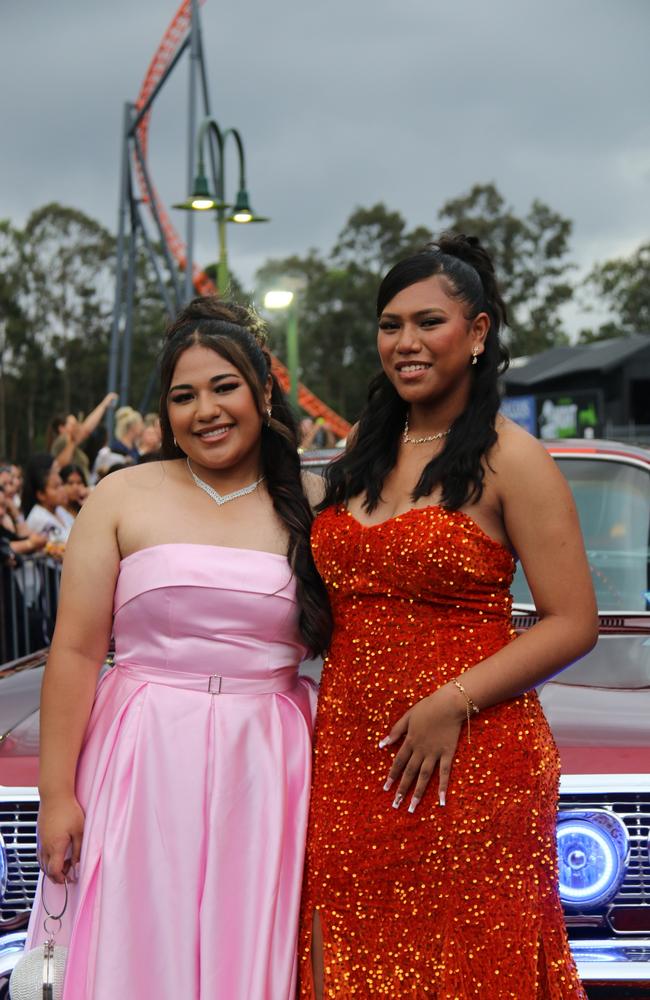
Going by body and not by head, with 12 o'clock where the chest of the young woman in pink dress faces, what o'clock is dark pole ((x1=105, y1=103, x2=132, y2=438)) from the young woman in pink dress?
The dark pole is roughly at 6 o'clock from the young woman in pink dress.

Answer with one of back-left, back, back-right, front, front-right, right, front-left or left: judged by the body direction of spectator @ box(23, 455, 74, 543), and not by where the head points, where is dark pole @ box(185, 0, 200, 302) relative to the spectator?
back-left

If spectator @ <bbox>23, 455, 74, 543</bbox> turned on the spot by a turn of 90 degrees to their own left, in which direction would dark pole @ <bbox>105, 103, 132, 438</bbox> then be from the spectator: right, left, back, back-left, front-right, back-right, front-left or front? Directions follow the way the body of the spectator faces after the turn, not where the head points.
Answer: front-left

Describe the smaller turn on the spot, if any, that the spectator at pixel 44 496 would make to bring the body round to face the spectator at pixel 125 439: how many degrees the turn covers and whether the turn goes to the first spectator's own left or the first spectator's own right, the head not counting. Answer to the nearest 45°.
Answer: approximately 135° to the first spectator's own left

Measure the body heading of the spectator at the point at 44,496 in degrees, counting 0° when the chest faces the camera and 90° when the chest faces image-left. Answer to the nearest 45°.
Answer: approximately 315°

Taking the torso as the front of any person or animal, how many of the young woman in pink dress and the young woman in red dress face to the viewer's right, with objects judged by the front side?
0

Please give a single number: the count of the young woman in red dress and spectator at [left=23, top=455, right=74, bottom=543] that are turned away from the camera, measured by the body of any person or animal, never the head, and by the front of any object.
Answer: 0

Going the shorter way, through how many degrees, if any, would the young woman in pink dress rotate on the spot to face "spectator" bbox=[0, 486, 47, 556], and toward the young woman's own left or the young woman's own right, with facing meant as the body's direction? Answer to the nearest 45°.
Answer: approximately 180°

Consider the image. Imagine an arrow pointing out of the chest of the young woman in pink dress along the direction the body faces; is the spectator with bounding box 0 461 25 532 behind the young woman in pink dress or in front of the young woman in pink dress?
behind

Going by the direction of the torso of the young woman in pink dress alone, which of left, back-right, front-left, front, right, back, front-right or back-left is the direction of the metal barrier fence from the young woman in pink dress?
back

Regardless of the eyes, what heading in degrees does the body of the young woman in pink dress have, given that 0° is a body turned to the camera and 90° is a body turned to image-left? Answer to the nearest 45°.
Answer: approximately 0°

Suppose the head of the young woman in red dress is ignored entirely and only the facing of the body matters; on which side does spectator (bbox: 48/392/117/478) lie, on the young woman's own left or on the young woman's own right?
on the young woman's own right

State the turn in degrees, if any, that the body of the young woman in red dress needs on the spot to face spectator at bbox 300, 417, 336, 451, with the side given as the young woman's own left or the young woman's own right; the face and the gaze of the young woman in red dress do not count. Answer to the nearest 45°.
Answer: approximately 135° to the young woman's own right

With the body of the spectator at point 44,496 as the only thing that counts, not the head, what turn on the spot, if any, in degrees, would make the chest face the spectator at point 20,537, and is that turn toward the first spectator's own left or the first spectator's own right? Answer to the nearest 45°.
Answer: approximately 45° to the first spectator's own right

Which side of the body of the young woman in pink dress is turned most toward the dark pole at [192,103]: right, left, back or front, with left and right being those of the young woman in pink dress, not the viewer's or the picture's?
back

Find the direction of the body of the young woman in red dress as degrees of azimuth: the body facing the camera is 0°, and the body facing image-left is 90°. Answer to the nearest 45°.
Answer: approximately 45°
